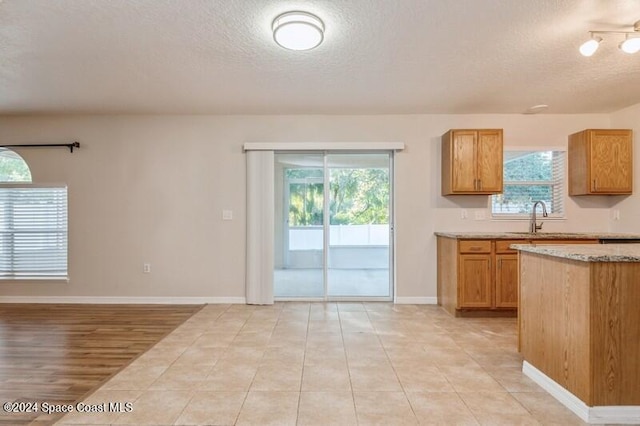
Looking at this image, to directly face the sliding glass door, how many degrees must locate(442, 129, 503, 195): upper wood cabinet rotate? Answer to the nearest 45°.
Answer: approximately 90° to its right

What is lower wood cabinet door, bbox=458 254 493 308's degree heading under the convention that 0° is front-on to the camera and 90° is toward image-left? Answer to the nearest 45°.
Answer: approximately 0°

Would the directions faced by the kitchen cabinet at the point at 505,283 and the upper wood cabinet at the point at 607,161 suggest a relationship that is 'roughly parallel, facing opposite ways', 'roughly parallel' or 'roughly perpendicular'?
roughly parallel

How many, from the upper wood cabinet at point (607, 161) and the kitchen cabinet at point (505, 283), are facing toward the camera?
2

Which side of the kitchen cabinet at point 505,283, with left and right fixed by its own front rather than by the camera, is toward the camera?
front

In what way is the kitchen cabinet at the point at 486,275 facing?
toward the camera

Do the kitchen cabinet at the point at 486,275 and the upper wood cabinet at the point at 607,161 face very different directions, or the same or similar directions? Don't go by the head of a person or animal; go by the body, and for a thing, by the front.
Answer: same or similar directions

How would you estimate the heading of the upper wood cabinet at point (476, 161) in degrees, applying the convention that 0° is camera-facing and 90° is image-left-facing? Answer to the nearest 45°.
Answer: approximately 0°

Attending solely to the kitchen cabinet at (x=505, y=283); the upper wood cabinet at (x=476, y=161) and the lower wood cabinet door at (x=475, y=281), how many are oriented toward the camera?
3

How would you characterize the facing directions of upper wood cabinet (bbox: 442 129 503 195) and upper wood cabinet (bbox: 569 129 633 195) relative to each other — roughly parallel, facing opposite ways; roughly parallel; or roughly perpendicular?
roughly parallel
